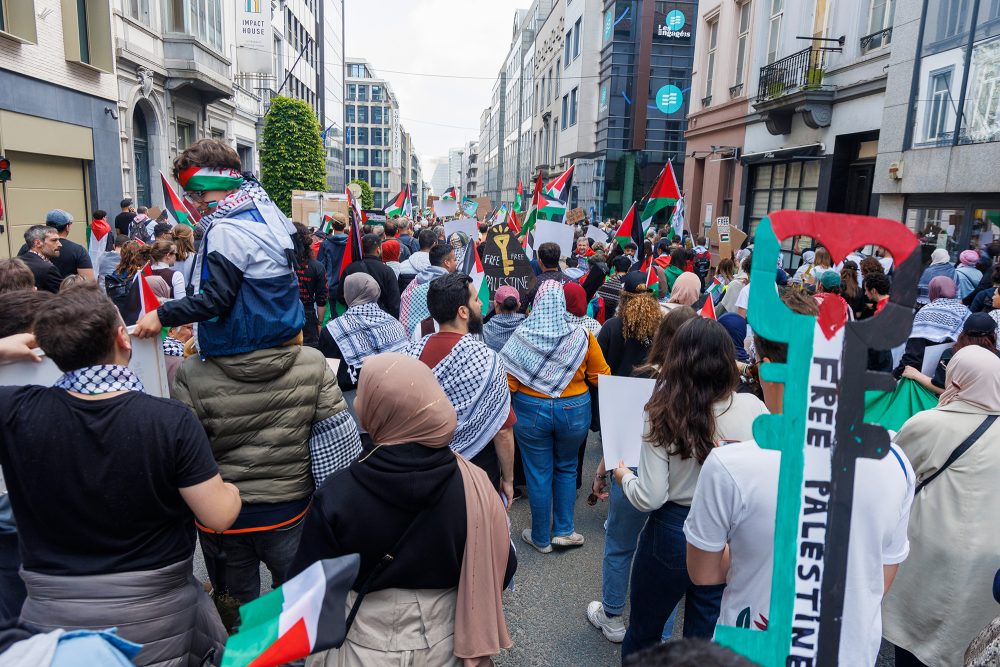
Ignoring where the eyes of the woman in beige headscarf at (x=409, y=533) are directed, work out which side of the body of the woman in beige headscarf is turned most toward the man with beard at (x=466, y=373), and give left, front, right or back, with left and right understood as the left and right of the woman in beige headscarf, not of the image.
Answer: front

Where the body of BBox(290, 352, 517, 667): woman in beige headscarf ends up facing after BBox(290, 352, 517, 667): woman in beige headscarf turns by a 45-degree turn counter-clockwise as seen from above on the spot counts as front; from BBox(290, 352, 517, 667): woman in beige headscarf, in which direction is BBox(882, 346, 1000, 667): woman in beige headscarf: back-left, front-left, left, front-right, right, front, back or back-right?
back-right

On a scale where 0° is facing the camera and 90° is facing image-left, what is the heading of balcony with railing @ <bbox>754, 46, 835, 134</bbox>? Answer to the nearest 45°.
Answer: approximately 45°

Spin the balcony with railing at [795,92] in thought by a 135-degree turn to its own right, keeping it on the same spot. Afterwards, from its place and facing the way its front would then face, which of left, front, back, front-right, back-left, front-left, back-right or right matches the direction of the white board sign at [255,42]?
left

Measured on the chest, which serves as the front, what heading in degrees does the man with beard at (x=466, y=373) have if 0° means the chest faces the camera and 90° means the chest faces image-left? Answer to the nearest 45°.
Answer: approximately 225°

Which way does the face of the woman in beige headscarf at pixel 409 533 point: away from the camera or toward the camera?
away from the camera

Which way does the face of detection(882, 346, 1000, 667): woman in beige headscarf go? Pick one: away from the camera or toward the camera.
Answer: away from the camera

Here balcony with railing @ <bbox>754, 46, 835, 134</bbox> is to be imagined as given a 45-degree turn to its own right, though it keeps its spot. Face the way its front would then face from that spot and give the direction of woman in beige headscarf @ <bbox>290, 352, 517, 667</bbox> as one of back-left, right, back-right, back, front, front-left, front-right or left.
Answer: left

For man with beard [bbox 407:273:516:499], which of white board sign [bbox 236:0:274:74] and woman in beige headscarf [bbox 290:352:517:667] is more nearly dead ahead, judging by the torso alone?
the white board sign

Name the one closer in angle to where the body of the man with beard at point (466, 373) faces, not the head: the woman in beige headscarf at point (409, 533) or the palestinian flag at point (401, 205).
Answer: the palestinian flag

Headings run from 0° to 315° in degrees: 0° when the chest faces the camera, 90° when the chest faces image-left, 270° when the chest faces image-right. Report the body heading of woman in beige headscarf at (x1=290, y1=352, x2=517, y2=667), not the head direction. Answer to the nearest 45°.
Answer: approximately 180°

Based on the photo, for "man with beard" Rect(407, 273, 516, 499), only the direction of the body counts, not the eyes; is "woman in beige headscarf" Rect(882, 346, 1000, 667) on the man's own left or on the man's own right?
on the man's own right

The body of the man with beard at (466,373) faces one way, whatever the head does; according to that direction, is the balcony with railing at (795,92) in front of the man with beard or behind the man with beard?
in front

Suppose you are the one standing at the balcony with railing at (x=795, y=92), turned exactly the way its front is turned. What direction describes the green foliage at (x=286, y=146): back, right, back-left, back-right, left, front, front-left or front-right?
front-right
